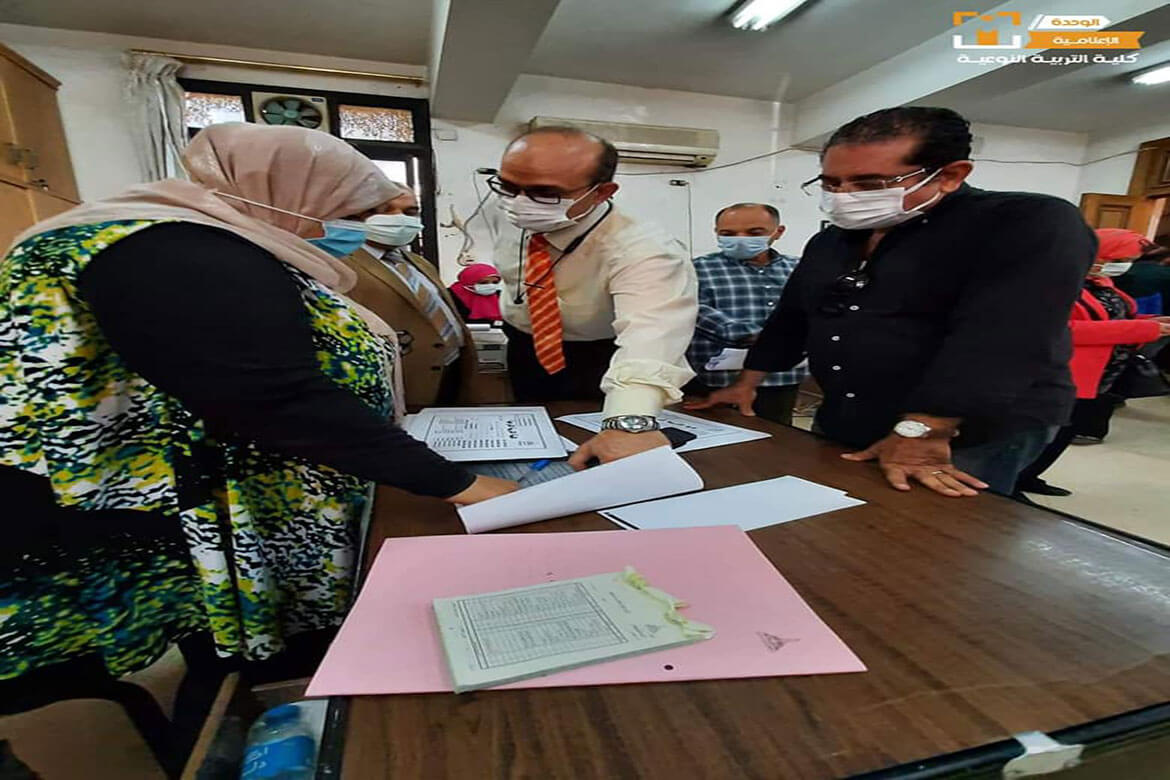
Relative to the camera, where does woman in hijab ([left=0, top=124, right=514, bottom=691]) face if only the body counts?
to the viewer's right

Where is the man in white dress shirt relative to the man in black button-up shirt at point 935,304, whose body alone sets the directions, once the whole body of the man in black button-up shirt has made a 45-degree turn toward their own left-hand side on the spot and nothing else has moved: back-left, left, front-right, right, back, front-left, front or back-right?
right

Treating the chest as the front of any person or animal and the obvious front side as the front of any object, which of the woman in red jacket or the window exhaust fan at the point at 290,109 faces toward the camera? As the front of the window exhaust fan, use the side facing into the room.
the window exhaust fan

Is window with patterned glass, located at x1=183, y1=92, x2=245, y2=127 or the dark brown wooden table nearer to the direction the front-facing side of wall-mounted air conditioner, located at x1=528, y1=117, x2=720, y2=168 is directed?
the dark brown wooden table

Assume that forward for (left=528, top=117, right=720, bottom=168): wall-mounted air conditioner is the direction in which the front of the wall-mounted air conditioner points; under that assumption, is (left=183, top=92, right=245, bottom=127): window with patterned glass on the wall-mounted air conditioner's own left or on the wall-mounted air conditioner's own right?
on the wall-mounted air conditioner's own right

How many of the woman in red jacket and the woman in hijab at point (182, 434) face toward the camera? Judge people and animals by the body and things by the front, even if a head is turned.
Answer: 0

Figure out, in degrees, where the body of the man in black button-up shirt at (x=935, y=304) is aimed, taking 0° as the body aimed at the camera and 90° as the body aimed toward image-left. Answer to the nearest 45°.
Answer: approximately 45°

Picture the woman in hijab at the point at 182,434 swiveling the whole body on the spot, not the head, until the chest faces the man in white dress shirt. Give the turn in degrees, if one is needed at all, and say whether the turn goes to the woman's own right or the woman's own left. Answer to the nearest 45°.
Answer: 0° — they already face them

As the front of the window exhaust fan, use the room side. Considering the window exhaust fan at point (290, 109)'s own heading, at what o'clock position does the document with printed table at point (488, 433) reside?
The document with printed table is roughly at 12 o'clock from the window exhaust fan.

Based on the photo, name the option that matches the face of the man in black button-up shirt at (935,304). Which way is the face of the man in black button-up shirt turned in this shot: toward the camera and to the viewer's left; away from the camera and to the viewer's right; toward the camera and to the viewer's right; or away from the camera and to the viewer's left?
toward the camera and to the viewer's left

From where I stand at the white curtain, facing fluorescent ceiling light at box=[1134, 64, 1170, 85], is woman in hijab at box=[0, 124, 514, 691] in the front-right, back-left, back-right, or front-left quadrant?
front-right

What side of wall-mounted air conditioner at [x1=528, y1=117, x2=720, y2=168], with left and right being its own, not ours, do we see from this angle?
front

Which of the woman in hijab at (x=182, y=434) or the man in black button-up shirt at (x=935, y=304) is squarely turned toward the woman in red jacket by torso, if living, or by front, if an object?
the woman in hijab

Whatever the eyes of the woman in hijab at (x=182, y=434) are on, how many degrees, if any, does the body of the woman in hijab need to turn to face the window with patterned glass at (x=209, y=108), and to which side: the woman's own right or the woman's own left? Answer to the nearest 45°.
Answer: approximately 90° to the woman's own left

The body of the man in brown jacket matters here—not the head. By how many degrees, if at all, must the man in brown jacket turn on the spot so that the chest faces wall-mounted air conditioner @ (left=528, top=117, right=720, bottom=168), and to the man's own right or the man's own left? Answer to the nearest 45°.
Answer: approximately 90° to the man's own left

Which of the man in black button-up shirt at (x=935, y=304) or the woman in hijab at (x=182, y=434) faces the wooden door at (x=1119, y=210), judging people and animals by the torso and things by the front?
the woman in hijab

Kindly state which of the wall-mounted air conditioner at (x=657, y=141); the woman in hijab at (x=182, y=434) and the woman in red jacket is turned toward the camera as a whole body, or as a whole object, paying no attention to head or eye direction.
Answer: the wall-mounted air conditioner
